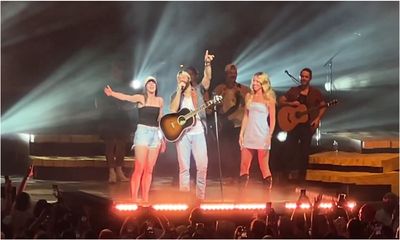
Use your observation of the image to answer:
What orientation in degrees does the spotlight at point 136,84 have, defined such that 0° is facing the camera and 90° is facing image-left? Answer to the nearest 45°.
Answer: approximately 0°

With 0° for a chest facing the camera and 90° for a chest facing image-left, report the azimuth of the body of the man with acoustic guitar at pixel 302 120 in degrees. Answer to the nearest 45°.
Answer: approximately 0°

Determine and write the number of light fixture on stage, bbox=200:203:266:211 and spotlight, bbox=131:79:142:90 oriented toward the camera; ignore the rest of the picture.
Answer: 2

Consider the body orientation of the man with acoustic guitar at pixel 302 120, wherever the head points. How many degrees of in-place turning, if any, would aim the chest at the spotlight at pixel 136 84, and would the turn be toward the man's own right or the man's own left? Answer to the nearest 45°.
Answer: approximately 90° to the man's own right

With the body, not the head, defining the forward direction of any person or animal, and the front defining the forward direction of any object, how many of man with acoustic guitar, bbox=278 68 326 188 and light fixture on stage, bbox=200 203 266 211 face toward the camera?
2
